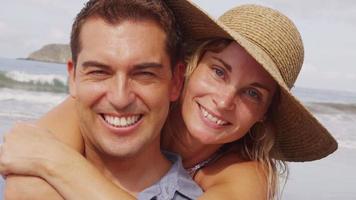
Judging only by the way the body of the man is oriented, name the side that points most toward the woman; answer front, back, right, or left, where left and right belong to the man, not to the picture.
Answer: left

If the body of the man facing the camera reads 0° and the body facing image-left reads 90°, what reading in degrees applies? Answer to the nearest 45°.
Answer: approximately 0°

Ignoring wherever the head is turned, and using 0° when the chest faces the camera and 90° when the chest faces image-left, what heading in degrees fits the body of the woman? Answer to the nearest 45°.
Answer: approximately 45°
